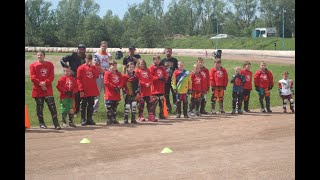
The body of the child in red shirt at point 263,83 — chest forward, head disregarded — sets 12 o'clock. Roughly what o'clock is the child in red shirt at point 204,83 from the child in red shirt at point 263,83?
the child in red shirt at point 204,83 is roughly at 2 o'clock from the child in red shirt at point 263,83.

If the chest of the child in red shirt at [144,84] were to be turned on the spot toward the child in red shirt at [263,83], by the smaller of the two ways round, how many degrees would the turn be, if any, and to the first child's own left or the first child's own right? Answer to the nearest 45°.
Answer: approximately 135° to the first child's own left

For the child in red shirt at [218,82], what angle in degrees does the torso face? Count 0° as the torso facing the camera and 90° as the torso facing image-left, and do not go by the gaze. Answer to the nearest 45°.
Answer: approximately 0°

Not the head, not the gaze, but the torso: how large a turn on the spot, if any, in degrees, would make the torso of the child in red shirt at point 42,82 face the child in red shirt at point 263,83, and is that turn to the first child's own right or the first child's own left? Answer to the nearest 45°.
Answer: approximately 90° to the first child's own left
